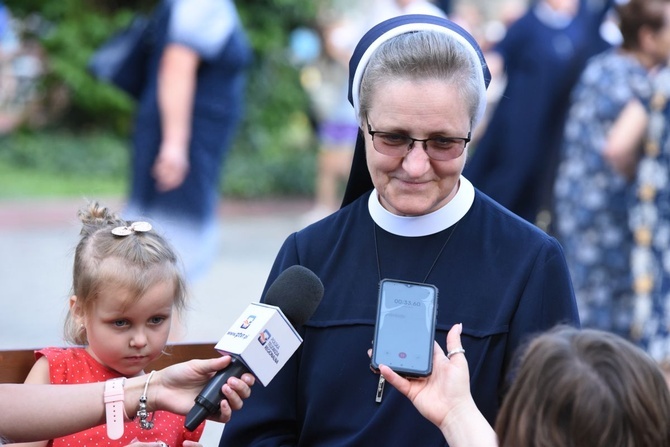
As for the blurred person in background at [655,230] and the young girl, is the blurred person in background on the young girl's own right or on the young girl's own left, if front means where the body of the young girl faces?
on the young girl's own left

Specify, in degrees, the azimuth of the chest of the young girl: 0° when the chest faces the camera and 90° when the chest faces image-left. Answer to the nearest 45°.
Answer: approximately 315°

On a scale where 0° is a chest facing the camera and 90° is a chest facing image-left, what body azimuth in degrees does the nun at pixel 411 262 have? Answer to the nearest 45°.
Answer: approximately 0°

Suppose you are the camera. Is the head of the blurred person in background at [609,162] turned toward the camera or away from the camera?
away from the camera
